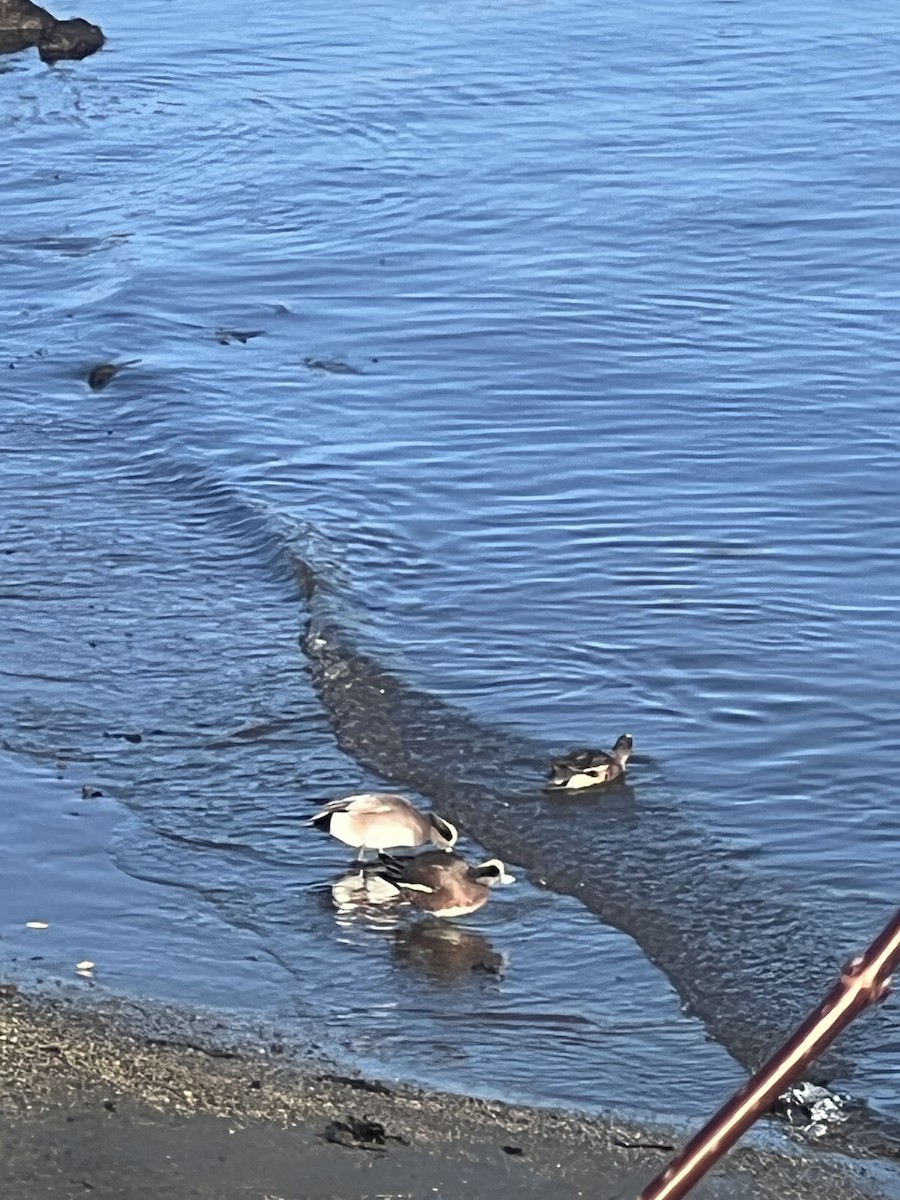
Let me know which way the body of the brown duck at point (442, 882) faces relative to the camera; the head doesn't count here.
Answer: to the viewer's right

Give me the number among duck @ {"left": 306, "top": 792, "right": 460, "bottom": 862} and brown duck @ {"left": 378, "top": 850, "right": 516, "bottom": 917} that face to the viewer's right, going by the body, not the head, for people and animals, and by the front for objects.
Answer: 2

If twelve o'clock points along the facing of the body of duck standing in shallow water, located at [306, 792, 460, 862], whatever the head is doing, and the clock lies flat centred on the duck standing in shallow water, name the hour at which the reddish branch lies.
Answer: The reddish branch is roughly at 3 o'clock from the duck standing in shallow water.

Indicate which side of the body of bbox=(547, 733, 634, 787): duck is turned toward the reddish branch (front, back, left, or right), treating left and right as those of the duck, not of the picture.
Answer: right

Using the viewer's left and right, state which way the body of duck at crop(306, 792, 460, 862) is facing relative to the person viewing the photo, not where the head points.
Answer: facing to the right of the viewer

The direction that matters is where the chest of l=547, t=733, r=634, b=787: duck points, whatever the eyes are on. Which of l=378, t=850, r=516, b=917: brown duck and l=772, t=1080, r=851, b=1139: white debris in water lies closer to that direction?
the white debris in water

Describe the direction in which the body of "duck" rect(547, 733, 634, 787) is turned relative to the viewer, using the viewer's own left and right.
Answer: facing to the right of the viewer

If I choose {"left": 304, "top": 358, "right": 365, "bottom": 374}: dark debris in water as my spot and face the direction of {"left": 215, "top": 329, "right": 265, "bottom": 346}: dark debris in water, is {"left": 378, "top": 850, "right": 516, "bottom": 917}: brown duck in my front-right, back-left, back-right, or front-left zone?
back-left

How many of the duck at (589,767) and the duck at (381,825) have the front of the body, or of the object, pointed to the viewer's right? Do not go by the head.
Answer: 2

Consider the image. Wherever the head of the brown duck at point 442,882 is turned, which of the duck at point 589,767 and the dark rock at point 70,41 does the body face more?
the duck

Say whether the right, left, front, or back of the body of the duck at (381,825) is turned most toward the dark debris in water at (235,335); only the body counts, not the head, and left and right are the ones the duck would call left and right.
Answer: left
